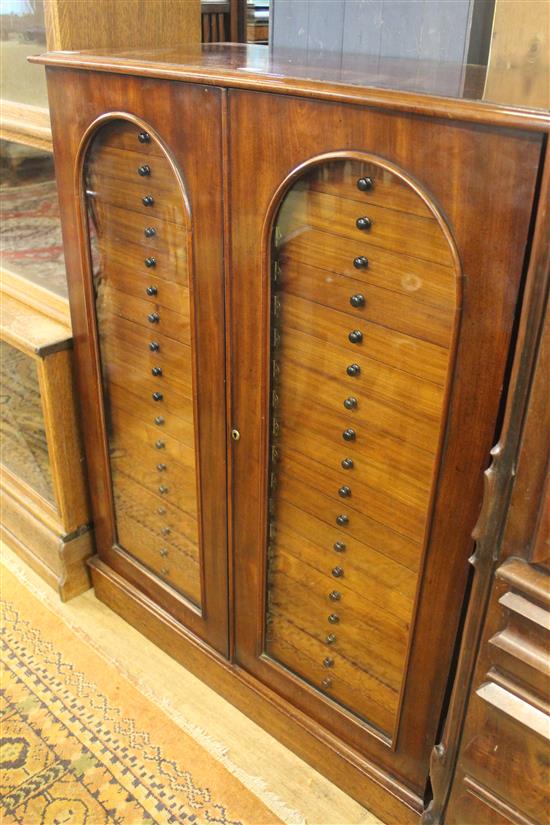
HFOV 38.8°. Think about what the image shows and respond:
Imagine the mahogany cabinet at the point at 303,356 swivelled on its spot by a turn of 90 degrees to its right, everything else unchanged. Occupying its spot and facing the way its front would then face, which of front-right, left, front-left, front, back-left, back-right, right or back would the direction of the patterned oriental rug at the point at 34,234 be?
front

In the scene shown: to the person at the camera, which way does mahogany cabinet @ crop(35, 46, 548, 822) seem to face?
facing the viewer and to the left of the viewer
